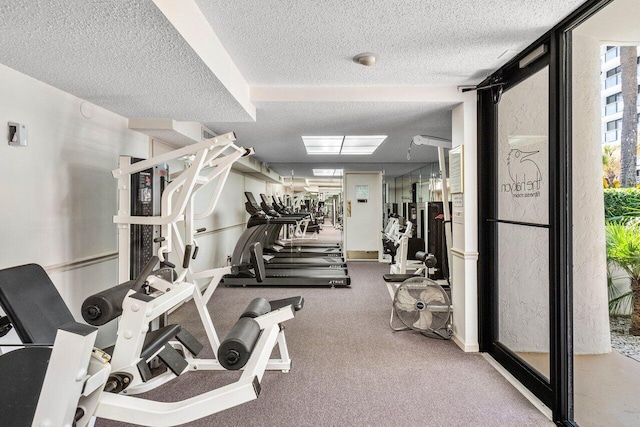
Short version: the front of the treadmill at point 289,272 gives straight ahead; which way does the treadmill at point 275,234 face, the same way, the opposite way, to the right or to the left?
the same way

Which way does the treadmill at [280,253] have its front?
to the viewer's left

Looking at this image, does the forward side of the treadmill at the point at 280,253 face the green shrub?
no

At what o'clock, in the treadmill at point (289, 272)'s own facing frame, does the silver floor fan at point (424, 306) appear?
The silver floor fan is roughly at 8 o'clock from the treadmill.

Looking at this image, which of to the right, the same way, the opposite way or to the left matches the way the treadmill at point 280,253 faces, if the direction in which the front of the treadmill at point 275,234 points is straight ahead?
the same way

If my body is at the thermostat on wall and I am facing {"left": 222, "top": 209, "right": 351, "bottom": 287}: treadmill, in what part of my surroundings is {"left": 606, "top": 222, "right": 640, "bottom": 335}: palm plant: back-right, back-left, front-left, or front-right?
front-right

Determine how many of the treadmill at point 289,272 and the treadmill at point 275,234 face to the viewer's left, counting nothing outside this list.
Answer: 2

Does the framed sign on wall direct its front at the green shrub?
no

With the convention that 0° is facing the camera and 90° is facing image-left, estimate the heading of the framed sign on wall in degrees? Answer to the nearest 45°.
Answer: approximately 45°

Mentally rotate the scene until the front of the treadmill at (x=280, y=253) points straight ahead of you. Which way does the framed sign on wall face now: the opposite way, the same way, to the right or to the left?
the same way

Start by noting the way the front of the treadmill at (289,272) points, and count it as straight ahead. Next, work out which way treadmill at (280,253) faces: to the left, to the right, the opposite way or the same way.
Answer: the same way

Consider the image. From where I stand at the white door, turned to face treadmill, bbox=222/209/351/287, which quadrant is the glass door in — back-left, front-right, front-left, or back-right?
front-left

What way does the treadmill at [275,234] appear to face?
to the viewer's left

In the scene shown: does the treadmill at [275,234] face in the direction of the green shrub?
no

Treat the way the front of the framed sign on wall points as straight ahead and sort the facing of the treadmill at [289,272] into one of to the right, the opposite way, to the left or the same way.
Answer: the same way

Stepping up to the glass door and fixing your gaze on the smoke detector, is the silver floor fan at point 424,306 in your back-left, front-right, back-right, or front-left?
front-right

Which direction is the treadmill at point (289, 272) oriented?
to the viewer's left
